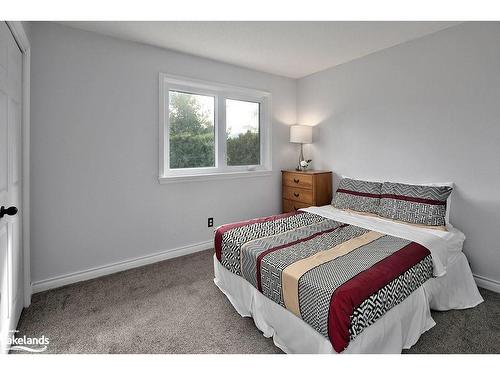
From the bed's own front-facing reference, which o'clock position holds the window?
The window is roughly at 3 o'clock from the bed.

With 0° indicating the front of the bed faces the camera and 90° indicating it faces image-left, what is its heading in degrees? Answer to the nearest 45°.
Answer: approximately 45°

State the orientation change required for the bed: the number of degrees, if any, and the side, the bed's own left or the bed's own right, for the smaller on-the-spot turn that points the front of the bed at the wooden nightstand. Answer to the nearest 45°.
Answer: approximately 135° to the bed's own right

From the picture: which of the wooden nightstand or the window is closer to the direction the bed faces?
the window

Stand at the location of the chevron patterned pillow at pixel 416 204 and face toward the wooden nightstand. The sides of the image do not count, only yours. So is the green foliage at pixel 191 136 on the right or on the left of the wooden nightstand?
left

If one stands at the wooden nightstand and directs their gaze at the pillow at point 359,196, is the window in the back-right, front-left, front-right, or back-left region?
back-right

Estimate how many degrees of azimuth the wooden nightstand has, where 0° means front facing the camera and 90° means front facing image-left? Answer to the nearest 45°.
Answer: approximately 45°

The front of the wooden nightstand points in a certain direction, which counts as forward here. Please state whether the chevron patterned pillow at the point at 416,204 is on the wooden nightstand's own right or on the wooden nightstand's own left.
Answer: on the wooden nightstand's own left

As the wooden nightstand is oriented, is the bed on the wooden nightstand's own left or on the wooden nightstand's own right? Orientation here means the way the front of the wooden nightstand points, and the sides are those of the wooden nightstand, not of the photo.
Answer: on the wooden nightstand's own left
